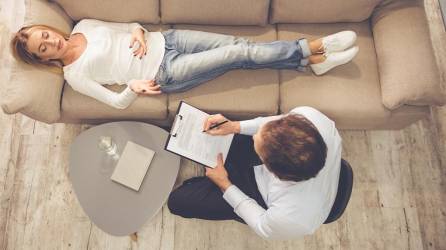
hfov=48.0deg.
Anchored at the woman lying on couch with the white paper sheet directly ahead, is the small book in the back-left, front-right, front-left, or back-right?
front-right

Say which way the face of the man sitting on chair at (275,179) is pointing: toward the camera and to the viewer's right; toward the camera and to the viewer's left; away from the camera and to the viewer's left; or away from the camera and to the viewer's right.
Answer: away from the camera and to the viewer's left

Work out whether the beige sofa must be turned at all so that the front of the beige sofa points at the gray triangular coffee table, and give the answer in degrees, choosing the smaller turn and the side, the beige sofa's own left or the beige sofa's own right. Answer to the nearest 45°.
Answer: approximately 45° to the beige sofa's own right

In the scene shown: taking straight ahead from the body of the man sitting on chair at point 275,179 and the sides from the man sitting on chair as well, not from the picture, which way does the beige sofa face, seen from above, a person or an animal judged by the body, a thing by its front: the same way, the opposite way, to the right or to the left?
to the left

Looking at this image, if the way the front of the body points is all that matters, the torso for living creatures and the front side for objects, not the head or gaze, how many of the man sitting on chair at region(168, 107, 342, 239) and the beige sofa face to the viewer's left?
1

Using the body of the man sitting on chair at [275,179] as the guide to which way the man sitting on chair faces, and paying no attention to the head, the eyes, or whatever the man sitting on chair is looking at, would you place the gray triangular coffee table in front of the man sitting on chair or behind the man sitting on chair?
in front

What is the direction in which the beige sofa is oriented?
toward the camera

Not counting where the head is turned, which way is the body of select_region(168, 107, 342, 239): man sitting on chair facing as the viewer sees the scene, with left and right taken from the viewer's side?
facing to the left of the viewer

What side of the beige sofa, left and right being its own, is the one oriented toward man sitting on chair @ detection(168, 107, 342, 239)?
front

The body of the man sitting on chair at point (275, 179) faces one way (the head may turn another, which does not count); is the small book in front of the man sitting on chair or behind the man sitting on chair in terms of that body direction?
in front
